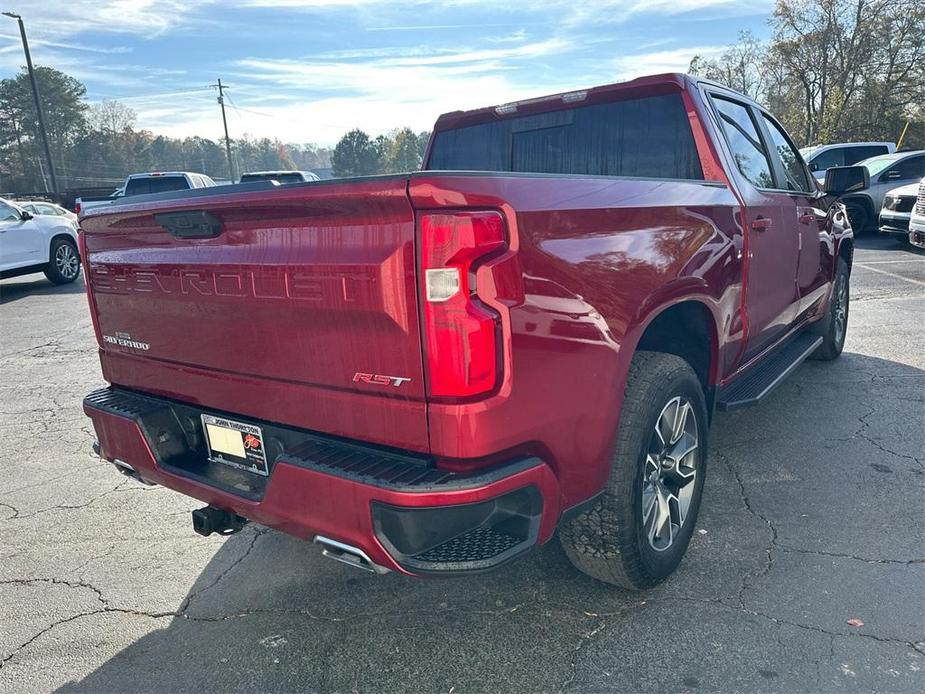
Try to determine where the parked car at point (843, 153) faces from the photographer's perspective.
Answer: facing the viewer and to the left of the viewer

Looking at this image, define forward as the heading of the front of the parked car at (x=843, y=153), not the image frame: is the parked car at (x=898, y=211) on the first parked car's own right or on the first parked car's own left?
on the first parked car's own left

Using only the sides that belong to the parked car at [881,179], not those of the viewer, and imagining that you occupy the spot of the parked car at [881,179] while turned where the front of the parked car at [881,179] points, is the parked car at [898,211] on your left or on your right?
on your left

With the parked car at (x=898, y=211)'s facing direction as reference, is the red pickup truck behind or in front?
in front

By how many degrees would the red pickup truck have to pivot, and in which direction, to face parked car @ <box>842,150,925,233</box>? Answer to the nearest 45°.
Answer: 0° — it already faces it

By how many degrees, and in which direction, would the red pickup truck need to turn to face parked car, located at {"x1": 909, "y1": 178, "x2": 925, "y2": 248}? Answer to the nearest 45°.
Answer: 0° — it already faces it

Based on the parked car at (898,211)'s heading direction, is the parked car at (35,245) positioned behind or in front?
in front

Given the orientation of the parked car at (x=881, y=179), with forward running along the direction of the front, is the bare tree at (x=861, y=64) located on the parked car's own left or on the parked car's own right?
on the parked car's own right

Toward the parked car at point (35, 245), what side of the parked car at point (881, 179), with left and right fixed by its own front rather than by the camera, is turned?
front

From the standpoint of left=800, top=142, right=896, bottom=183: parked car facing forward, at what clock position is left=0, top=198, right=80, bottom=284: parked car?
left=0, top=198, right=80, bottom=284: parked car is roughly at 12 o'clock from left=800, top=142, right=896, bottom=183: parked car.

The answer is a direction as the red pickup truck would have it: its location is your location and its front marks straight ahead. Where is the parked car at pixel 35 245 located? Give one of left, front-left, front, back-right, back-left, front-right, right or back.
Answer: left

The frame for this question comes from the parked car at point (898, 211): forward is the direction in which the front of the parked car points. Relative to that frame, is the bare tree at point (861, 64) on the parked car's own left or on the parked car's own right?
on the parked car's own right

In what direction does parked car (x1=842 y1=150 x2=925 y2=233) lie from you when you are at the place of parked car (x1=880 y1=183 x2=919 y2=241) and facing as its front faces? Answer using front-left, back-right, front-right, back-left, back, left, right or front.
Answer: back-right

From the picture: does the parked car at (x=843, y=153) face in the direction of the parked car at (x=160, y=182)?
yes
